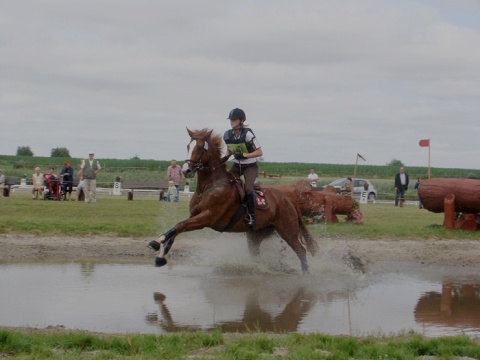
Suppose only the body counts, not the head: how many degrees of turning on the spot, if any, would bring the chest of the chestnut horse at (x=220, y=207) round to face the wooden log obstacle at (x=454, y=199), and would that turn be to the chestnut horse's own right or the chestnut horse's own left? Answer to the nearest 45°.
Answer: approximately 180°

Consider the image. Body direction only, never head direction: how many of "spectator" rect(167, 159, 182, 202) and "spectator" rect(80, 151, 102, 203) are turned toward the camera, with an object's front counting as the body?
2

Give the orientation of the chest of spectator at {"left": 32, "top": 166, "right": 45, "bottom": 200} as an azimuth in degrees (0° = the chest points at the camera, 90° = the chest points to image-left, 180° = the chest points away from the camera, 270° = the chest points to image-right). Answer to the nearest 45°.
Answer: approximately 0°

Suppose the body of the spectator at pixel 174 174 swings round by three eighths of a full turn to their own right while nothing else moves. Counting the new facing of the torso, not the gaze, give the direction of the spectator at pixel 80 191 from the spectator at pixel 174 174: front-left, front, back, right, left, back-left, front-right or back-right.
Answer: front-left

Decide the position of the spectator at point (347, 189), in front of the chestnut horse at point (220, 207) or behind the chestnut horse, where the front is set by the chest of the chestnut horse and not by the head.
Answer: behind

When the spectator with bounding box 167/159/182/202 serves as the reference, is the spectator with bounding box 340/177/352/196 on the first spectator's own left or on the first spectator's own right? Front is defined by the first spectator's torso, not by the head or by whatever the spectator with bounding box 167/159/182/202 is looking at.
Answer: on the first spectator's own left

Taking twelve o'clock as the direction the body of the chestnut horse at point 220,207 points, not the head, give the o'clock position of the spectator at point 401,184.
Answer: The spectator is roughly at 5 o'clock from the chestnut horse.

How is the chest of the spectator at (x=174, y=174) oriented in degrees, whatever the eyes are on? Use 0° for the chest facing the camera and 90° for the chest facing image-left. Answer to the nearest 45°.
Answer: approximately 0°

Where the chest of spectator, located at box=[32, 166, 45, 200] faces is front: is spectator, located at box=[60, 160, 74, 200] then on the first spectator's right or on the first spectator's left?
on the first spectator's left

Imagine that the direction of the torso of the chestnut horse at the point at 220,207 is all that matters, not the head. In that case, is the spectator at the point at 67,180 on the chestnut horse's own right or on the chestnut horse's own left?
on the chestnut horse's own right
